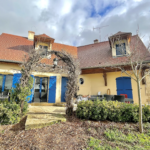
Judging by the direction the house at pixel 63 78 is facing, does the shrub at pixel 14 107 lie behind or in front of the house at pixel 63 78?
in front

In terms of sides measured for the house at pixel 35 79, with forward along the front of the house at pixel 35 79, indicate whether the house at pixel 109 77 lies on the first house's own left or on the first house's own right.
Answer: on the first house's own left

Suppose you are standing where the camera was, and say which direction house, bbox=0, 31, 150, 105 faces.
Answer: facing the viewer

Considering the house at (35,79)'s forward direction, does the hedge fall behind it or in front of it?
in front

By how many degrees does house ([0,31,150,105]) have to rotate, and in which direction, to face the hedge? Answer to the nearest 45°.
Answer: approximately 45° to its left
